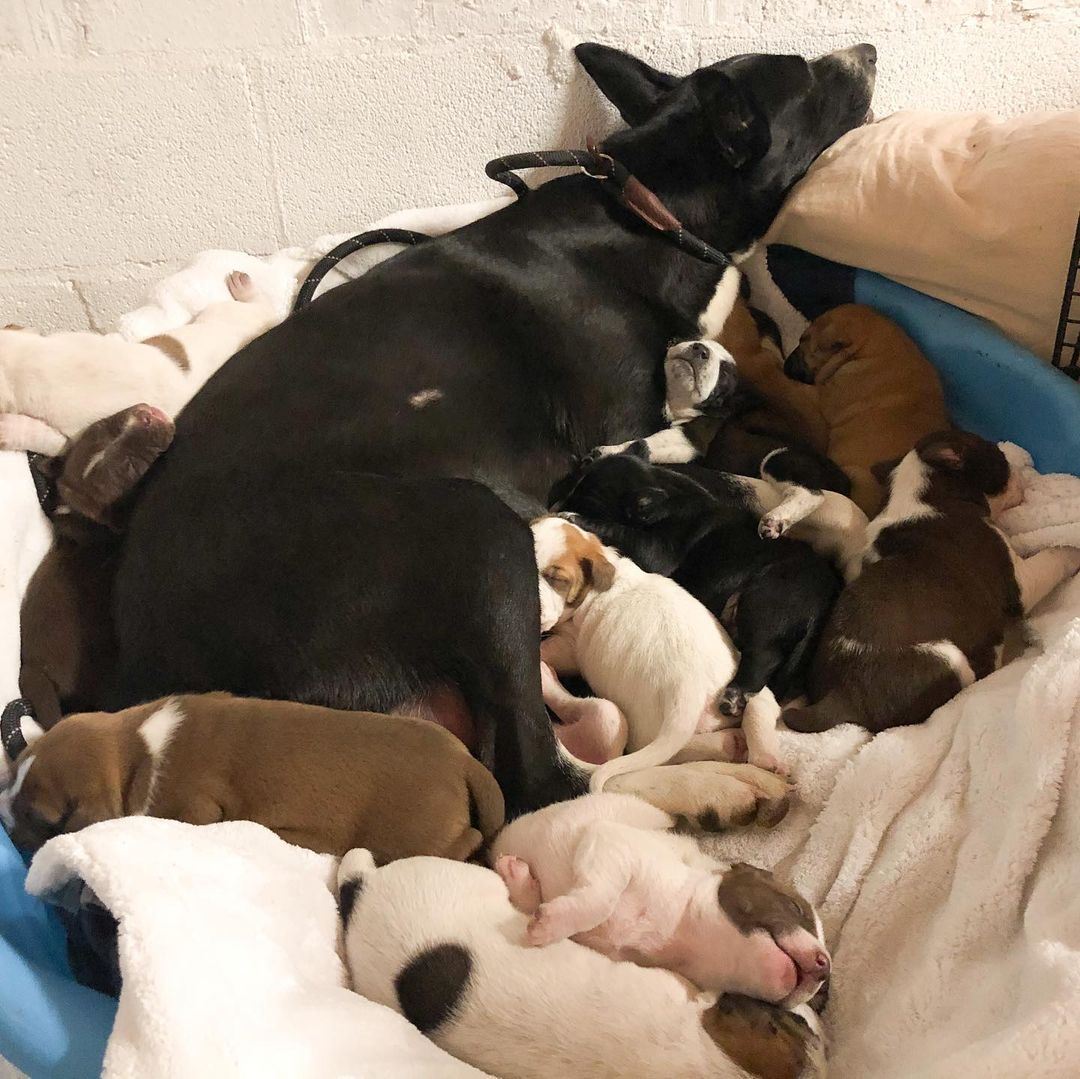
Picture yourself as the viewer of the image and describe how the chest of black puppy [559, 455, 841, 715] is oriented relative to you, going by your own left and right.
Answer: facing away from the viewer and to the left of the viewer

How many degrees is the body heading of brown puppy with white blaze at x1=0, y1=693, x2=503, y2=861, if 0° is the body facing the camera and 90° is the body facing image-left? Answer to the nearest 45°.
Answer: approximately 90°

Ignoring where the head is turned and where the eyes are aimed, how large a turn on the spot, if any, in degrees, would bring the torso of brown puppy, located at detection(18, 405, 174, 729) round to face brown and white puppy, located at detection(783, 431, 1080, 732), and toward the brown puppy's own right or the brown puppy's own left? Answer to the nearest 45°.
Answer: approximately 135° to the brown puppy's own right

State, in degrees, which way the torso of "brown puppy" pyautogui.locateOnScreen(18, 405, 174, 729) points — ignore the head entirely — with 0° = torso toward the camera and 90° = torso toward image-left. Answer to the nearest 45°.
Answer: approximately 180°

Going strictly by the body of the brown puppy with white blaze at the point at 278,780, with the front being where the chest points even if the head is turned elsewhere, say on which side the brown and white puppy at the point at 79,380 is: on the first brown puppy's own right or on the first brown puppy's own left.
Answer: on the first brown puppy's own right

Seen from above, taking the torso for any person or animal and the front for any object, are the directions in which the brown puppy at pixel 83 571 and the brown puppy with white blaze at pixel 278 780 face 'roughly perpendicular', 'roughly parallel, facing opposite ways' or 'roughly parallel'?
roughly perpendicular

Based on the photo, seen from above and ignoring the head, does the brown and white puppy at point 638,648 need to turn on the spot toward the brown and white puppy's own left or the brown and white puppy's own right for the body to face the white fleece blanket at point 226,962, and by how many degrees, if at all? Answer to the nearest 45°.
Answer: approximately 90° to the brown and white puppy's own left
